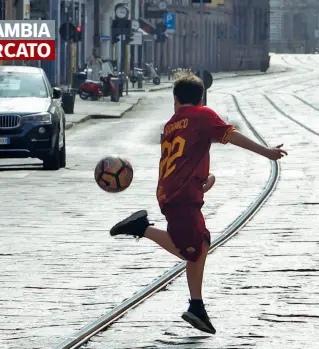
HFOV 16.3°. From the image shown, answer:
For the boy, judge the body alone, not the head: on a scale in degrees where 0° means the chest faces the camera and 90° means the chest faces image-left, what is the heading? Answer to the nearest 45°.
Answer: approximately 225°

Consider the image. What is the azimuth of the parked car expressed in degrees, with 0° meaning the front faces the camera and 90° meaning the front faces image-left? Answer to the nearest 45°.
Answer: approximately 0°

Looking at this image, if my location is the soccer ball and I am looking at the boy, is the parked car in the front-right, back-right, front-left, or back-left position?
back-left

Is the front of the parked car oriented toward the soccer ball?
yes

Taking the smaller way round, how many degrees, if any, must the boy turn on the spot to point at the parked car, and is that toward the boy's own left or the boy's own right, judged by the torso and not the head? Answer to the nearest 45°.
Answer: approximately 45° to the boy's own left

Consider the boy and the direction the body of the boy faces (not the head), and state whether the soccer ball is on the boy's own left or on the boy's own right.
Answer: on the boy's own left

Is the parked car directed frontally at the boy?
yes

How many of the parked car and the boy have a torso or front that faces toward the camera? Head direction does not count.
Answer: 1

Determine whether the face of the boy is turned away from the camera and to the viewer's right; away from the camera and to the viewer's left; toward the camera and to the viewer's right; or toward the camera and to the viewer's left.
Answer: away from the camera and to the viewer's left
